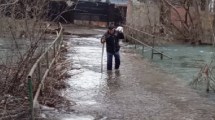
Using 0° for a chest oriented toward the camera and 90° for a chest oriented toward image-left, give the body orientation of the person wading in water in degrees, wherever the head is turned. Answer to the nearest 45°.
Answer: approximately 0°

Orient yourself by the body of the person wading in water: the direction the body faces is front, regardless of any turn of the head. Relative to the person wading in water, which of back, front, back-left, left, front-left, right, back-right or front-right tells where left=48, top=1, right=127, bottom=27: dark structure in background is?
back
